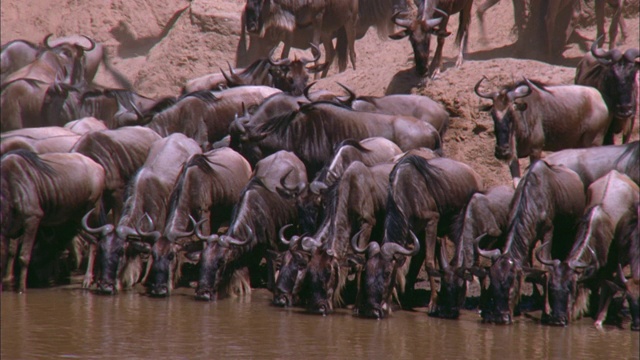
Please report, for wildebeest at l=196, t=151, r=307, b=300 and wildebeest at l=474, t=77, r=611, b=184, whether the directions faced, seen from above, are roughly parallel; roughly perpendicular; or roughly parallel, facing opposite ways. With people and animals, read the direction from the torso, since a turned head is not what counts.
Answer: roughly parallel

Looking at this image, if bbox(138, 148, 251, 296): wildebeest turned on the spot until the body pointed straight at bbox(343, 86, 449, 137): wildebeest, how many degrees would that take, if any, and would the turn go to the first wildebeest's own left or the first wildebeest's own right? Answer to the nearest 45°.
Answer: approximately 180°

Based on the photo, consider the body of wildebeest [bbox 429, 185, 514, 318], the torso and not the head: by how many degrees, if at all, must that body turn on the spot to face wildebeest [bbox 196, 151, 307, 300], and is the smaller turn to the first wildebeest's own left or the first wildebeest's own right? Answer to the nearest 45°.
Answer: approximately 45° to the first wildebeest's own right

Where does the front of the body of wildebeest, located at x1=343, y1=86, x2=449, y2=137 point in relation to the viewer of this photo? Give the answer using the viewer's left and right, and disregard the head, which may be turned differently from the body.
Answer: facing to the left of the viewer

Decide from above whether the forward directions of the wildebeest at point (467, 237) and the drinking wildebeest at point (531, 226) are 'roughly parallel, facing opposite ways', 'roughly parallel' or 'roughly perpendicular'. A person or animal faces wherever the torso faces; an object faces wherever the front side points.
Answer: roughly parallel

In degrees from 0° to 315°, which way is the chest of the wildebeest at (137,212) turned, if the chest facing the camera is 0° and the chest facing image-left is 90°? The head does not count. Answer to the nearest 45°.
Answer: approximately 45°

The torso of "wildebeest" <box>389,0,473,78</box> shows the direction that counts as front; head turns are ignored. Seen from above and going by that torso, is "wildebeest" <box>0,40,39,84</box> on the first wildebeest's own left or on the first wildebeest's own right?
on the first wildebeest's own right

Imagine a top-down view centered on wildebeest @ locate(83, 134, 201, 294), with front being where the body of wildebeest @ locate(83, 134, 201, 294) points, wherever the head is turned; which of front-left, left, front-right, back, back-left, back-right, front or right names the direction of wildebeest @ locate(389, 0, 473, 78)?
back

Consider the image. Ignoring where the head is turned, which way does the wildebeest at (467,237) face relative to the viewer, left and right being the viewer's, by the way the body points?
facing the viewer and to the left of the viewer

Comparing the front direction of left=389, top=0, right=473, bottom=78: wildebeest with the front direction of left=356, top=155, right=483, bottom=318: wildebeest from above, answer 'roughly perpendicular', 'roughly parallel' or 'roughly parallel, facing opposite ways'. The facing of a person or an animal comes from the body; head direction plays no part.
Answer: roughly parallel

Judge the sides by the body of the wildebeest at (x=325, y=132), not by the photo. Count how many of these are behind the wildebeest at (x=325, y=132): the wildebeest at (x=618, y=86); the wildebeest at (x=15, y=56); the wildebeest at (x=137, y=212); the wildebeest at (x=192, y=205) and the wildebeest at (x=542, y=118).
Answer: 2

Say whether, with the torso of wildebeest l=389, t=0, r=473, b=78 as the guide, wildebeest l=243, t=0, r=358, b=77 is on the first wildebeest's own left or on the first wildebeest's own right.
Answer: on the first wildebeest's own right

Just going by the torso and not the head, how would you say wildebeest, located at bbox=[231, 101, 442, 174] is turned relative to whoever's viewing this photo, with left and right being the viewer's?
facing to the left of the viewer
